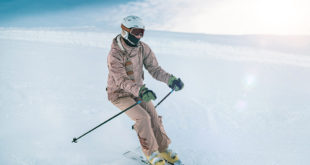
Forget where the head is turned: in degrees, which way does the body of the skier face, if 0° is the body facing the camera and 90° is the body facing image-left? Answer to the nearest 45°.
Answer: approximately 315°

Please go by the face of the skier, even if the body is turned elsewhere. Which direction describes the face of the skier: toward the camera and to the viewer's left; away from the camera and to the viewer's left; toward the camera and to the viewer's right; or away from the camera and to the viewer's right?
toward the camera and to the viewer's right
